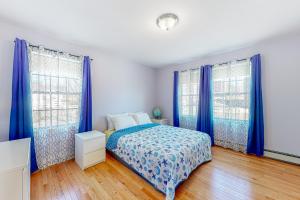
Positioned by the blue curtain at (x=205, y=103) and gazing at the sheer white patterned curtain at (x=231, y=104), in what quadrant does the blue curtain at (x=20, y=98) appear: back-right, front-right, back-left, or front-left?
back-right

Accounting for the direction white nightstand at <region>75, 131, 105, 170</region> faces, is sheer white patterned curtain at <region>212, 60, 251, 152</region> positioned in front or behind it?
in front

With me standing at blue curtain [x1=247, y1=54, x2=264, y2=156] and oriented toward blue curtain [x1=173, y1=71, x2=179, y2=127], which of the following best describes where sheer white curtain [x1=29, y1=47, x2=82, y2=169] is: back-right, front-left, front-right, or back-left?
front-left

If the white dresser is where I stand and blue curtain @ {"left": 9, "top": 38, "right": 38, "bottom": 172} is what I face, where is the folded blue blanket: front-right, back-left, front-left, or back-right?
front-right

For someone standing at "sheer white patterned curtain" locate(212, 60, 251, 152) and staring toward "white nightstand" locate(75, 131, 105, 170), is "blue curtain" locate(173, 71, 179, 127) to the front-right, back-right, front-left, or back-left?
front-right

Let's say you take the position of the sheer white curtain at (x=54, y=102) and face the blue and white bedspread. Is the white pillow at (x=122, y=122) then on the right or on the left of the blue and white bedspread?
left

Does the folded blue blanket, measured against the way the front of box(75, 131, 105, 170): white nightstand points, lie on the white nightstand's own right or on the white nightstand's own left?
on the white nightstand's own left

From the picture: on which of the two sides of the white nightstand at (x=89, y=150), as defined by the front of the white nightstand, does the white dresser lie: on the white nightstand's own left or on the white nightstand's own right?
on the white nightstand's own right

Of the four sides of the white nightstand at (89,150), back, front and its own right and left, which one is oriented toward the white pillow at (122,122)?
left

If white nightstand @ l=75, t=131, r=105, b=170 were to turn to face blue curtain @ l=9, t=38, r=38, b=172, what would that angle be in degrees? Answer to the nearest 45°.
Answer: approximately 135° to its right

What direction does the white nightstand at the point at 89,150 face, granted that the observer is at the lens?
facing the viewer and to the right of the viewer

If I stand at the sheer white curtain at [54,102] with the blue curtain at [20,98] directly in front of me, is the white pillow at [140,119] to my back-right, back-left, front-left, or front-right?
back-left
